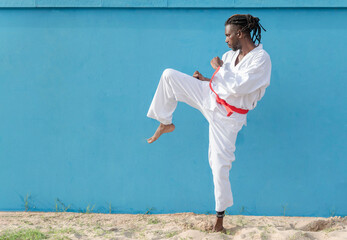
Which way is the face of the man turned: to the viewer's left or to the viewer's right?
to the viewer's left

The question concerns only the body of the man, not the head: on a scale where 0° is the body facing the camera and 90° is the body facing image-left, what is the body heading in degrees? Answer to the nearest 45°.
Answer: approximately 45°
